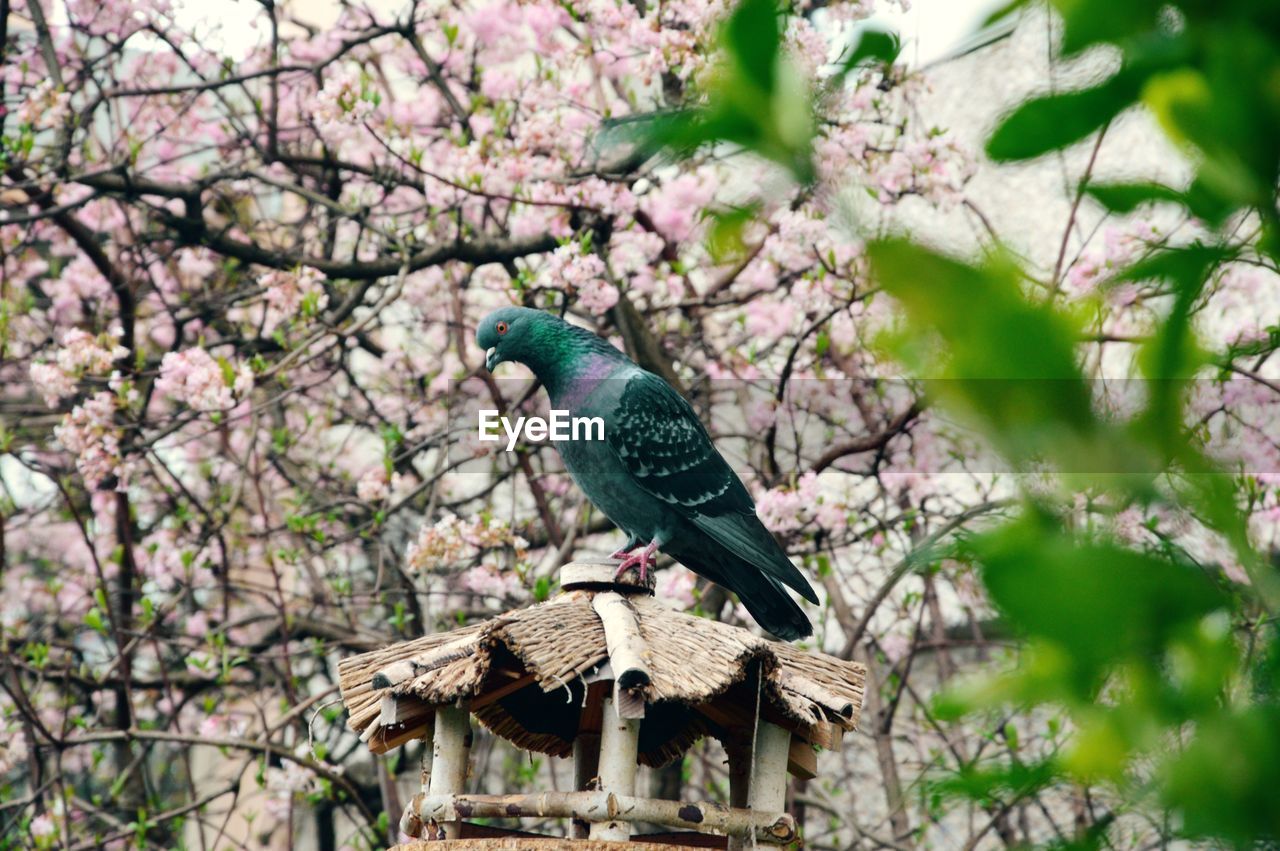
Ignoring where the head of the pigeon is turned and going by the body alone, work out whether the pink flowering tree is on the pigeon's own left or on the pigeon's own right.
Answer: on the pigeon's own right

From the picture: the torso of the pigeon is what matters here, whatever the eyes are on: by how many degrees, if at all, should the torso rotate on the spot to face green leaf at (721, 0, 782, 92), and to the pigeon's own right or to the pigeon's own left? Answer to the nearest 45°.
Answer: approximately 90° to the pigeon's own left

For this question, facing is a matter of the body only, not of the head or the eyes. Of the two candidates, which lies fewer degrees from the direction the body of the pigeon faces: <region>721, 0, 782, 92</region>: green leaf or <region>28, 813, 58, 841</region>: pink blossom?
the pink blossom

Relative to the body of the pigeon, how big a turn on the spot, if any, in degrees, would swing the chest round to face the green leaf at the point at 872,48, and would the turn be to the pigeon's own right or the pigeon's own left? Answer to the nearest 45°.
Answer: approximately 90° to the pigeon's own left

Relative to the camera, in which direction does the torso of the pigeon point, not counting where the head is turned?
to the viewer's left

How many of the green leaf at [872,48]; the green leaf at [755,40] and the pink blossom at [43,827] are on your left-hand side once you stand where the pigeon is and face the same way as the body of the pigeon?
2
